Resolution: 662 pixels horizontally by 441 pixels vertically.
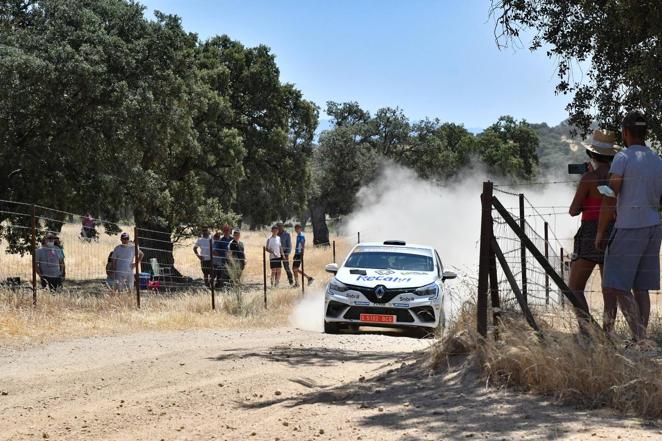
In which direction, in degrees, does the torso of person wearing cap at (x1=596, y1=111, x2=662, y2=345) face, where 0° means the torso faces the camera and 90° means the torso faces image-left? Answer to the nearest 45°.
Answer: approximately 135°

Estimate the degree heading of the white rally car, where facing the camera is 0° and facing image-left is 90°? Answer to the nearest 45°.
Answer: approximately 0°

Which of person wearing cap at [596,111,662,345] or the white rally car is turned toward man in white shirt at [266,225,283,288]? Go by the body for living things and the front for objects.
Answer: the person wearing cap

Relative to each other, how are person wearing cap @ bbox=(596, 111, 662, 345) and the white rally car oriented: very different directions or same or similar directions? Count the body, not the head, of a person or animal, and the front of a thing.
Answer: very different directions

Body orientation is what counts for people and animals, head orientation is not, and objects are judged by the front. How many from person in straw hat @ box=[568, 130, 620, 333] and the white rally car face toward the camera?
1

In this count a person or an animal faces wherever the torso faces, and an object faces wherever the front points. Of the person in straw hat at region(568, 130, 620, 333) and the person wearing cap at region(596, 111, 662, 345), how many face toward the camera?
0

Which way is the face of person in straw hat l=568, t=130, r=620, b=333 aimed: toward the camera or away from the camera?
away from the camera

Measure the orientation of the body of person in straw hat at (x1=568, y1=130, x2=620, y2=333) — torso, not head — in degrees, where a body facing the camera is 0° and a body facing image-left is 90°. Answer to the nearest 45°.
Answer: approximately 135°

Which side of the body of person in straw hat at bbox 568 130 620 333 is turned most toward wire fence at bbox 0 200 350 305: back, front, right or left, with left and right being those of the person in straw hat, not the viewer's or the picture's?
front

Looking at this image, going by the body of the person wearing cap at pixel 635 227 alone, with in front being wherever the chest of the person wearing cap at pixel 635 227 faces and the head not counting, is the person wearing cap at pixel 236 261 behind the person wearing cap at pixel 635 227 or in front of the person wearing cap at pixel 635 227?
in front

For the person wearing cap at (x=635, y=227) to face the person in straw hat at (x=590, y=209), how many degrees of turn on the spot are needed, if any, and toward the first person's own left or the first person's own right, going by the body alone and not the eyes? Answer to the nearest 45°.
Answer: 0° — they already face them

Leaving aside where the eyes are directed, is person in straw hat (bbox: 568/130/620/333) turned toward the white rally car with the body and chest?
yes

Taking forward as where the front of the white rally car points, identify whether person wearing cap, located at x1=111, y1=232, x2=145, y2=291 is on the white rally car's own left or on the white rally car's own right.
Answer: on the white rally car's own right

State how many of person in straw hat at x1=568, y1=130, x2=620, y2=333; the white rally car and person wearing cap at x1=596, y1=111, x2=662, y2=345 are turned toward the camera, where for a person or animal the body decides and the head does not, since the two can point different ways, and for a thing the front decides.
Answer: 1

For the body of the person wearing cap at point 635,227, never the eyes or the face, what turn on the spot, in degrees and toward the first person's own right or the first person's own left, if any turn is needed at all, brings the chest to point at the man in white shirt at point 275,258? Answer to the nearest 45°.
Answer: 0° — they already face them
